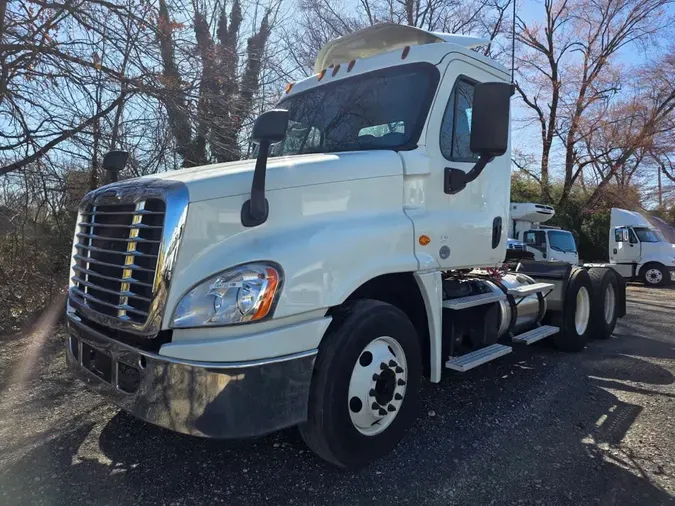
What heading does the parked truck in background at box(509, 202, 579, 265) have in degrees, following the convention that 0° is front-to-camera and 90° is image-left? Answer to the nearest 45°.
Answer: approximately 315°

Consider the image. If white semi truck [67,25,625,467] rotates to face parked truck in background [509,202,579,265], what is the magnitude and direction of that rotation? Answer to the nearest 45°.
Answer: approximately 180°

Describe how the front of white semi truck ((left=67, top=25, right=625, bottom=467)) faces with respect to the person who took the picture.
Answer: facing the viewer and to the left of the viewer

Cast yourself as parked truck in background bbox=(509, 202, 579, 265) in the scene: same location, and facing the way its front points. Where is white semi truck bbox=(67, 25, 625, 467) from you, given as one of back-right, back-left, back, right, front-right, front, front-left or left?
front-right

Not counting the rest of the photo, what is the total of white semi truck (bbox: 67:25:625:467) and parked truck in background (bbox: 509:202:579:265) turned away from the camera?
0
